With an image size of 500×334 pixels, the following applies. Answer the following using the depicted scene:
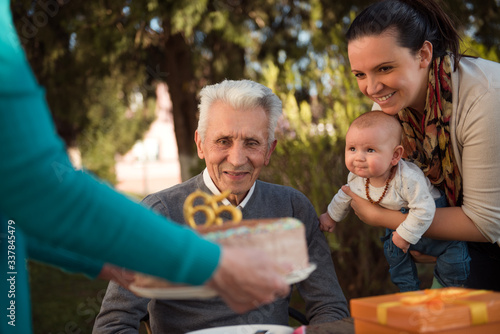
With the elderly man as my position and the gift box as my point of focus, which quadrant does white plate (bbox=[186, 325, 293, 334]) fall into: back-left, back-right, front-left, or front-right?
front-right

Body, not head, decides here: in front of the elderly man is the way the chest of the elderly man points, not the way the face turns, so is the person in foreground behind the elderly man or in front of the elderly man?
in front

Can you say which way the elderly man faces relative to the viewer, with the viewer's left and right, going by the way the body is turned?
facing the viewer

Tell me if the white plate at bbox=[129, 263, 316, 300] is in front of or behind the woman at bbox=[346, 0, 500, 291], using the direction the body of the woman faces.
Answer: in front

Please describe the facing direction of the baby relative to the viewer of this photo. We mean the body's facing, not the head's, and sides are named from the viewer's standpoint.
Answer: facing the viewer and to the left of the viewer

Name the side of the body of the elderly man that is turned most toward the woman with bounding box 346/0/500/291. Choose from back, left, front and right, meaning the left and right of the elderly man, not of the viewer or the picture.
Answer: left

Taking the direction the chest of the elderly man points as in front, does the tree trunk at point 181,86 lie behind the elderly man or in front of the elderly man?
behind

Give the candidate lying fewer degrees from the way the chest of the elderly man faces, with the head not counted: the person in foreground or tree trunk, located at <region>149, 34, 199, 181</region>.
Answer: the person in foreground

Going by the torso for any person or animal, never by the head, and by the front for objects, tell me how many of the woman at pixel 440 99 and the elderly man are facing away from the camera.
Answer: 0

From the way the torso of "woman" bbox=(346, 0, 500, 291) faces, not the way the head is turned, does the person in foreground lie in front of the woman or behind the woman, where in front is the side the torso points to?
in front

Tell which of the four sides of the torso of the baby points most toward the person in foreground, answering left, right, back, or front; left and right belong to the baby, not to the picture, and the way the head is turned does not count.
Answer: front

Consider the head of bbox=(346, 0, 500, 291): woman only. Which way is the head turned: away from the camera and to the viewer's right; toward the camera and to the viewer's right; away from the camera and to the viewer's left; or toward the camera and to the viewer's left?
toward the camera and to the viewer's left

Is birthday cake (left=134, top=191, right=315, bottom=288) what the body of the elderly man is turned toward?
yes

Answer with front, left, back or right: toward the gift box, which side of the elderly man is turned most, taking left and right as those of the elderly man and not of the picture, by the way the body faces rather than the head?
front

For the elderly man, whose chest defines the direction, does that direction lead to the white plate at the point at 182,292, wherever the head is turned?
yes

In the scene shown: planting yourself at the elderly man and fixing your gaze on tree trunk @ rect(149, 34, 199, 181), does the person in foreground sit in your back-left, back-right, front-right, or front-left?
back-left

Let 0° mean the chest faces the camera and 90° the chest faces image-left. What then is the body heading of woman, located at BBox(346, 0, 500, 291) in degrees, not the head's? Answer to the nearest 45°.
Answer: approximately 45°

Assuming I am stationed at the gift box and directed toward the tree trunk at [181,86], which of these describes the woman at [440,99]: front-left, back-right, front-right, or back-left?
front-right
